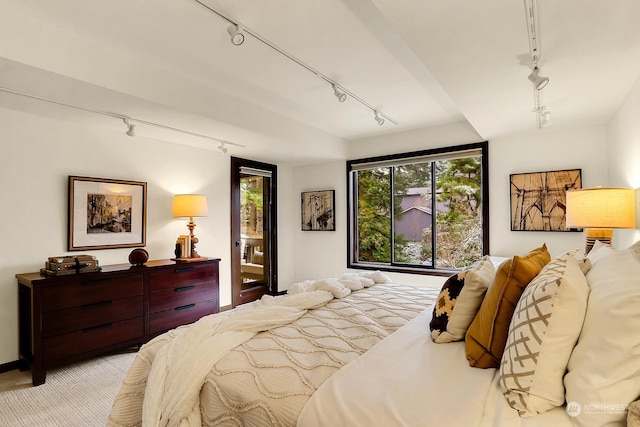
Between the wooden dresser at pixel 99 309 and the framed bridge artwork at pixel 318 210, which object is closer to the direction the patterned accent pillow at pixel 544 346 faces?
the wooden dresser

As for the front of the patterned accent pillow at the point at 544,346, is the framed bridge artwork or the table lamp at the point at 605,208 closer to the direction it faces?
the framed bridge artwork

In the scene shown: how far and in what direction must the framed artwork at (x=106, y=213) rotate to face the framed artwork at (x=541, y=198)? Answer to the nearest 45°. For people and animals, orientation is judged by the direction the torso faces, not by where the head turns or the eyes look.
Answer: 0° — it already faces it

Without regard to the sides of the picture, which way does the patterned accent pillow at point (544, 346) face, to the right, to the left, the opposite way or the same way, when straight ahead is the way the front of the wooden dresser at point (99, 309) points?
the opposite way

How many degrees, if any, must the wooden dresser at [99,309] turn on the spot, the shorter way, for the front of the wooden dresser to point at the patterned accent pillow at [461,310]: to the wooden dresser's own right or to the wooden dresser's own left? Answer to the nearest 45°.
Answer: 0° — it already faces it

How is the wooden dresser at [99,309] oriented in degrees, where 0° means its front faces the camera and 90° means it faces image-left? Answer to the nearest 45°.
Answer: approximately 315°

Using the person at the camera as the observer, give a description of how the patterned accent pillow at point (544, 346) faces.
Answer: facing to the left of the viewer

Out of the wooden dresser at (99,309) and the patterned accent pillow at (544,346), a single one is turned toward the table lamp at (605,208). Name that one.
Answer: the wooden dresser
